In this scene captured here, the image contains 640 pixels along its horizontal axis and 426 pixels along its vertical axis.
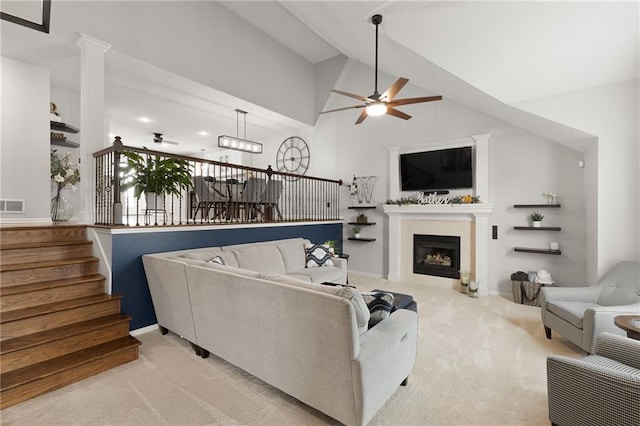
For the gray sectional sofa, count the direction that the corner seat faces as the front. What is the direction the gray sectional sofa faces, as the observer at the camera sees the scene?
facing away from the viewer and to the right of the viewer

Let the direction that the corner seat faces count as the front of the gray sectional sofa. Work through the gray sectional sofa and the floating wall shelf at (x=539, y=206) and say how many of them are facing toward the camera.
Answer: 1

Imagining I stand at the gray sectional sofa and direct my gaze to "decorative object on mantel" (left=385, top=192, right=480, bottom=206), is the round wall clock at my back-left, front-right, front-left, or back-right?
front-left

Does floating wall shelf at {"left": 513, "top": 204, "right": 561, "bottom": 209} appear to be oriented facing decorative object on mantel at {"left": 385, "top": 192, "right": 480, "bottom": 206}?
no

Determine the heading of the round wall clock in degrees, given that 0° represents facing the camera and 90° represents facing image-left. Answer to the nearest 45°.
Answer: approximately 45°

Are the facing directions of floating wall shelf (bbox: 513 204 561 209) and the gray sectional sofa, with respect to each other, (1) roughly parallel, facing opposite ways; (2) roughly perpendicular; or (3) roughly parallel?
roughly parallel, facing opposite ways

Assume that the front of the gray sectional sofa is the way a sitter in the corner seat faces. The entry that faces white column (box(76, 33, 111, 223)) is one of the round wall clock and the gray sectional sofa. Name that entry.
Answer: the round wall clock

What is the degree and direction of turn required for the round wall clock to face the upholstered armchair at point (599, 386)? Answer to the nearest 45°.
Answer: approximately 45° to its left

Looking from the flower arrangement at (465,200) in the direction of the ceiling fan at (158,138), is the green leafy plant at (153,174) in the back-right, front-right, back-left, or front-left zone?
front-left

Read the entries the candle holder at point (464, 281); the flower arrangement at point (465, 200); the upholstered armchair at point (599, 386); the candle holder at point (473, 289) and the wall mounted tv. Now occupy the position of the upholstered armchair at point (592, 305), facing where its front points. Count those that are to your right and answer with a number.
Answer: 4

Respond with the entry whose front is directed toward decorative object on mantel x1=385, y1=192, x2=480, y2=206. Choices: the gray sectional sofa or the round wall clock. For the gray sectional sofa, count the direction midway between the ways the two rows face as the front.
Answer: the gray sectional sofa

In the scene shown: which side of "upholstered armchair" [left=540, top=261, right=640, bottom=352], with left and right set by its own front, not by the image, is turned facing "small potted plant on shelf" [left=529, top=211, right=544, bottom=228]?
right

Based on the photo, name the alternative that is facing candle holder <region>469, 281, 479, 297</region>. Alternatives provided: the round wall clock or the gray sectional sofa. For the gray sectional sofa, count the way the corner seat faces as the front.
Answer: the gray sectional sofa

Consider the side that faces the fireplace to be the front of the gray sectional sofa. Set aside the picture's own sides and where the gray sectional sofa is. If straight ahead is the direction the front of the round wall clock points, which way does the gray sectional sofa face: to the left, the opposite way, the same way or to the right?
the opposite way

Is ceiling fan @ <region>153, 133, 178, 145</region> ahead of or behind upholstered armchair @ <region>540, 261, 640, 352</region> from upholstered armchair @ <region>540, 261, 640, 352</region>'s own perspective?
ahead

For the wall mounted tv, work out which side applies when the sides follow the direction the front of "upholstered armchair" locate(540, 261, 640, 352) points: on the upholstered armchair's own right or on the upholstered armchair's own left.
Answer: on the upholstered armchair's own right

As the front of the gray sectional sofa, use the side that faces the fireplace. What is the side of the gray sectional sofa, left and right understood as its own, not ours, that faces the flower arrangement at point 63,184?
left

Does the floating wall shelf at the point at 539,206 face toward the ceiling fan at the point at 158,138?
no

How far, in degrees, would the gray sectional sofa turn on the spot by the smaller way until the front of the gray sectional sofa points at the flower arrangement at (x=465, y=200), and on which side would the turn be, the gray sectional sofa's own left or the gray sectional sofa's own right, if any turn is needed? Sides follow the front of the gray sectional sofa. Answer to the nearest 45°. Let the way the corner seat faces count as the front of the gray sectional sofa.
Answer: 0° — it already faces it

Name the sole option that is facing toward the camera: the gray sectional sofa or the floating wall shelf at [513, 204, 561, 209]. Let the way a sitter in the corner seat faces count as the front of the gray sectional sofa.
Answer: the floating wall shelf

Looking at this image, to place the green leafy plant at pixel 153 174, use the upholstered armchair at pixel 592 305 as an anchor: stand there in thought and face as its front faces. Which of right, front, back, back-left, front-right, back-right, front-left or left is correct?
front

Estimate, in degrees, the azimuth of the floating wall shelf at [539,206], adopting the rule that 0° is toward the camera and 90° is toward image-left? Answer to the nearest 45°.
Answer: approximately 0°
